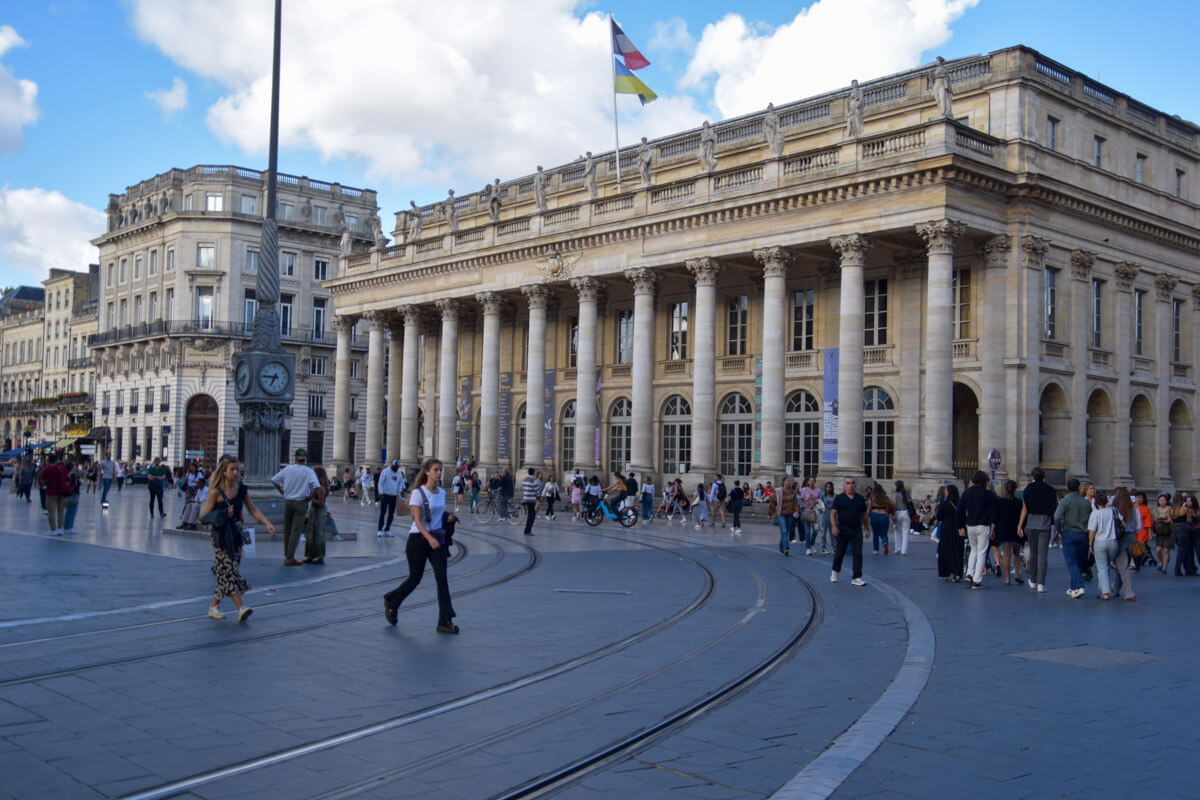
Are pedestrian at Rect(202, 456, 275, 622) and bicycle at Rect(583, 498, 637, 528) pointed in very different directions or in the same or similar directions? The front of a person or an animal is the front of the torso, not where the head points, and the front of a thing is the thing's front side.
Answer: very different directions

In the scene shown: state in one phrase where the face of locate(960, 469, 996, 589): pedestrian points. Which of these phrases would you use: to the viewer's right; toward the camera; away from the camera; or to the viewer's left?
away from the camera

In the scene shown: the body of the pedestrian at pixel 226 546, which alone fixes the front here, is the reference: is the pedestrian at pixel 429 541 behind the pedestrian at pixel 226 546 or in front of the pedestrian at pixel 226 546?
in front

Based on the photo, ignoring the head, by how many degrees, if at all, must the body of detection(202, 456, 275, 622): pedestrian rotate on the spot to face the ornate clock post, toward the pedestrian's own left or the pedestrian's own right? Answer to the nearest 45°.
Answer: approximately 135° to the pedestrian's own left

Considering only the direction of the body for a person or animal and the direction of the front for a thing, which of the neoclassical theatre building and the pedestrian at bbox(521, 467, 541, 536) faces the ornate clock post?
the neoclassical theatre building

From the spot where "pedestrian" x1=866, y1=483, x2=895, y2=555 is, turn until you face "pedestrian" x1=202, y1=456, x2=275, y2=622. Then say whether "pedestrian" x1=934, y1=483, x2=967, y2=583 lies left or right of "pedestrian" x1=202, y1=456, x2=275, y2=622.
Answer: left

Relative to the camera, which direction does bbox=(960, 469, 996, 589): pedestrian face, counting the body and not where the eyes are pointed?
away from the camera

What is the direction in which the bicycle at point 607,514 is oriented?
to the viewer's left

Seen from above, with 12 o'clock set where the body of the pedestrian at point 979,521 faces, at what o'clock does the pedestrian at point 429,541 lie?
the pedestrian at point 429,541 is roughly at 7 o'clock from the pedestrian at point 979,521.
